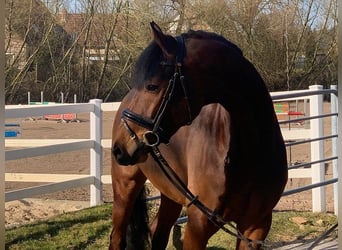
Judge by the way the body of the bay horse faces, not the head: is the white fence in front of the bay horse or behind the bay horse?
behind
